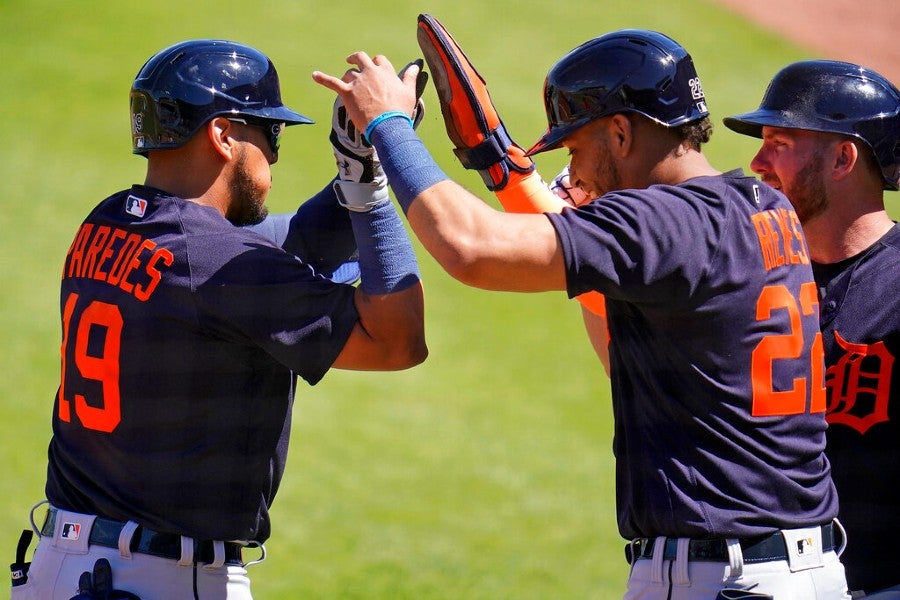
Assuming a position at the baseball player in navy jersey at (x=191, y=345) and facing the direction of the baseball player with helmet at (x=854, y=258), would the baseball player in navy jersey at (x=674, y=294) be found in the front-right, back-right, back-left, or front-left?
front-right

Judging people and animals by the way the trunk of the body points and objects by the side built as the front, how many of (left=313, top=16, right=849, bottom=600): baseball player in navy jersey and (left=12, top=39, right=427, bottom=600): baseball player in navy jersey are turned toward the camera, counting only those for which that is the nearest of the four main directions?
0

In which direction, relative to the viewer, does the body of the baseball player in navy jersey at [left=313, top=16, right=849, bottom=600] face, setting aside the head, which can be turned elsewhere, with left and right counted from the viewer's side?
facing away from the viewer and to the left of the viewer

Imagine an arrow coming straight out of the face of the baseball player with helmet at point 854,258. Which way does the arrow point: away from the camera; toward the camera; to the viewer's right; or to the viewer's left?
to the viewer's left

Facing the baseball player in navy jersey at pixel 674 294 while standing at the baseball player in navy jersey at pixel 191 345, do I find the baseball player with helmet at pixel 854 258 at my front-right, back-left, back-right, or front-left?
front-left

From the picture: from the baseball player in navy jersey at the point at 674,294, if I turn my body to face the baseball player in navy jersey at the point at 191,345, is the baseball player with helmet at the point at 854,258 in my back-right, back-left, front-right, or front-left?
back-right

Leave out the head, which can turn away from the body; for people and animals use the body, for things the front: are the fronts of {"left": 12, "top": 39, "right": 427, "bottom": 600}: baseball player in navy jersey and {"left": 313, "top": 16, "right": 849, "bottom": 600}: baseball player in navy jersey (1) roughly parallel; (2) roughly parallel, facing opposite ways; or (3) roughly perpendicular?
roughly perpendicular

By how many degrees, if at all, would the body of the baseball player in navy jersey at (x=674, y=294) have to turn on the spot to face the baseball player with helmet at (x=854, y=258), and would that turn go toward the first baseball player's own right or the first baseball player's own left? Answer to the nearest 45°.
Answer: approximately 90° to the first baseball player's own right

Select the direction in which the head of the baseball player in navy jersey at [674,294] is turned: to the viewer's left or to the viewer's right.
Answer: to the viewer's left

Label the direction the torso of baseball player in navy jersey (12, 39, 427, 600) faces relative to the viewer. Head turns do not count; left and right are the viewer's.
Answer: facing away from the viewer and to the right of the viewer

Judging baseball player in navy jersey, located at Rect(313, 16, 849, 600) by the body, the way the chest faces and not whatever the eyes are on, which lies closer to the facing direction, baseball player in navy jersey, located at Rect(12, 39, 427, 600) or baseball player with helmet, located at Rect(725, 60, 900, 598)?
the baseball player in navy jersey
